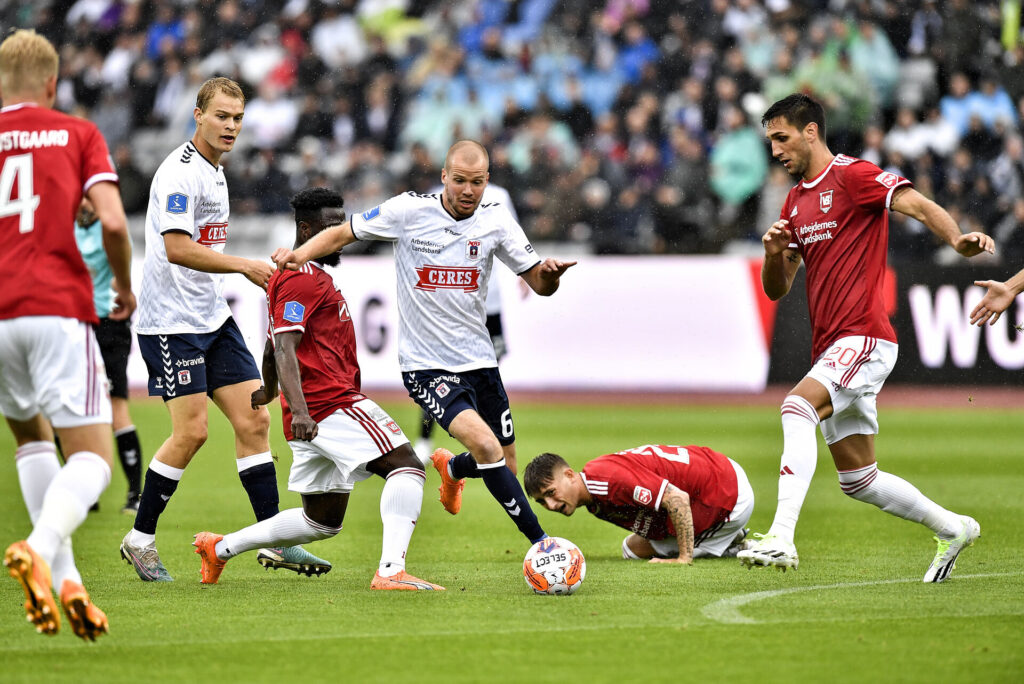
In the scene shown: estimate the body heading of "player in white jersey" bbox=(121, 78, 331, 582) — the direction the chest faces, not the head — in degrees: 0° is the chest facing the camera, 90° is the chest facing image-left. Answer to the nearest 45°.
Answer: approximately 315°

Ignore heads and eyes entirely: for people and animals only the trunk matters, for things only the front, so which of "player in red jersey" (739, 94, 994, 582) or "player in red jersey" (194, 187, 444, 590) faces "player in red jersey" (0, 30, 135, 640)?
"player in red jersey" (739, 94, 994, 582)

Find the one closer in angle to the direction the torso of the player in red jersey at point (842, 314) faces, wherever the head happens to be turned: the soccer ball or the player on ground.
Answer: the soccer ball

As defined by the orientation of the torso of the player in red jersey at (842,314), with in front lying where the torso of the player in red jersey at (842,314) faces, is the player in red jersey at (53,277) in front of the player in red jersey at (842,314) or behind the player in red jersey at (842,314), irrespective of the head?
in front

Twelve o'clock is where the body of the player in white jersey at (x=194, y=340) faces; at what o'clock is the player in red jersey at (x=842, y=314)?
The player in red jersey is roughly at 11 o'clock from the player in white jersey.

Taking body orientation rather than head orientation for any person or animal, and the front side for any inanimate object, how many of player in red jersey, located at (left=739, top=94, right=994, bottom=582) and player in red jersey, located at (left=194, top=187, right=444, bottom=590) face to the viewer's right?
1

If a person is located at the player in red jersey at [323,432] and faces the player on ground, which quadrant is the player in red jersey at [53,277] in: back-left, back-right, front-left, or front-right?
back-right

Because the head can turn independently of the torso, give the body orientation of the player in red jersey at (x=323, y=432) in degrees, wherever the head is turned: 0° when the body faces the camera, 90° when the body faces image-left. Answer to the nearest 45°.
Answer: approximately 270°

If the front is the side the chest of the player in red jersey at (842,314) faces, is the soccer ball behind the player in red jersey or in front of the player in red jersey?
in front

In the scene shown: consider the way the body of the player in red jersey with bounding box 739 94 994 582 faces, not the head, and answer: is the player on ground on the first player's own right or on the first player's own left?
on the first player's own right

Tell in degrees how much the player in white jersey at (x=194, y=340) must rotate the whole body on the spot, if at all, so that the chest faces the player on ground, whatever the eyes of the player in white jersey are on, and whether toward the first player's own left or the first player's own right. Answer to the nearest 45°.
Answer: approximately 45° to the first player's own left

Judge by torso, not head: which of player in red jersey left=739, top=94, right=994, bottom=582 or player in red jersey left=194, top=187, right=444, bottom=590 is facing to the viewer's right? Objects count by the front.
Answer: player in red jersey left=194, top=187, right=444, bottom=590

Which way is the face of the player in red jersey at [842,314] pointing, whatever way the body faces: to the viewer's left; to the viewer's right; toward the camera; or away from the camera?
to the viewer's left

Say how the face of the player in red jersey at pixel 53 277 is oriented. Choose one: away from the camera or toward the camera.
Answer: away from the camera

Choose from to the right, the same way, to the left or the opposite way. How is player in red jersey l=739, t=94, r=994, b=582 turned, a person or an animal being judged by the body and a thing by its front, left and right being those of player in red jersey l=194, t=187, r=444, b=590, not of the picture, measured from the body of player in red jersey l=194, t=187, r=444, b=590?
the opposite way

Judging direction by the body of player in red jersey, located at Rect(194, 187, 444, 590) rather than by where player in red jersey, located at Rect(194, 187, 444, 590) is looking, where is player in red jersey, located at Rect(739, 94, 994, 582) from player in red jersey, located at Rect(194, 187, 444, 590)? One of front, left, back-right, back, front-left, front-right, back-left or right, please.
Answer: front

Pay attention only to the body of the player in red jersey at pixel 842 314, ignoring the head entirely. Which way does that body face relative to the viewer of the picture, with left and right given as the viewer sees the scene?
facing the viewer and to the left of the viewer
